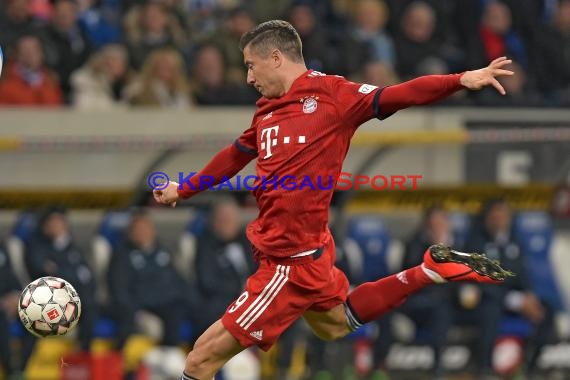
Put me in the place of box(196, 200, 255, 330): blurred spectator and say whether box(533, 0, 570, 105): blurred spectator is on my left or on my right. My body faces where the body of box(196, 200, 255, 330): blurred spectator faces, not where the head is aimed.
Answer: on my left

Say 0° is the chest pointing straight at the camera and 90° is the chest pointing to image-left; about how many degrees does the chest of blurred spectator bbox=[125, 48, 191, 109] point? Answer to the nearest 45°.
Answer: approximately 0°

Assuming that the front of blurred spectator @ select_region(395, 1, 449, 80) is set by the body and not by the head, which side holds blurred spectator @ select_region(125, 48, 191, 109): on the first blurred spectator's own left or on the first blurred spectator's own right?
on the first blurred spectator's own right

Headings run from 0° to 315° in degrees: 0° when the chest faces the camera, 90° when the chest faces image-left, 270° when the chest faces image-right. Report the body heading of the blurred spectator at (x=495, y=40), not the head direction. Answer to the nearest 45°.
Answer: approximately 0°
